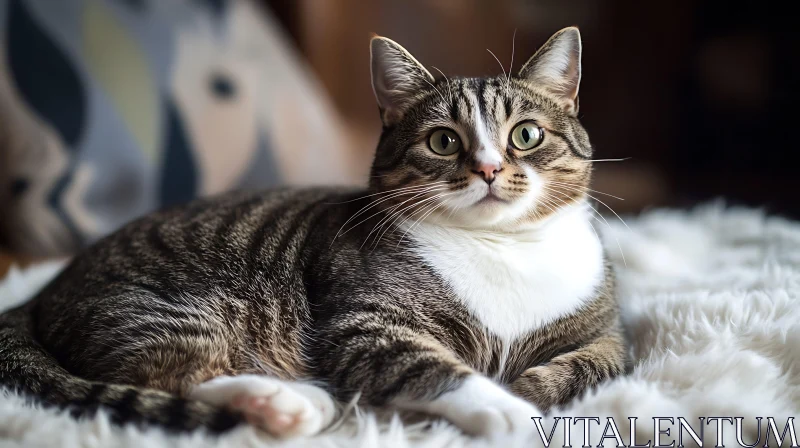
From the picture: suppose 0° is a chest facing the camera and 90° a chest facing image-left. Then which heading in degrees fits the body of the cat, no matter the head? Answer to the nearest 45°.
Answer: approximately 315°

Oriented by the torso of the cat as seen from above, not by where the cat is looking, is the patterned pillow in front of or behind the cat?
behind
